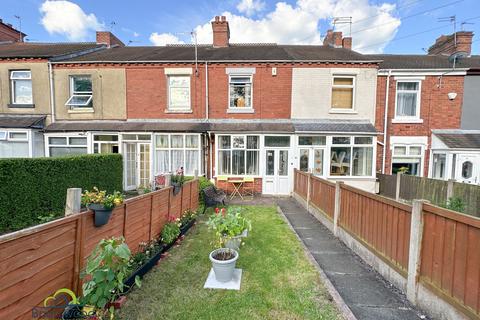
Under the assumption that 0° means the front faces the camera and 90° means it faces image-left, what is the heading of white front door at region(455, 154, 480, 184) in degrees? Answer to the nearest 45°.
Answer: approximately 0°

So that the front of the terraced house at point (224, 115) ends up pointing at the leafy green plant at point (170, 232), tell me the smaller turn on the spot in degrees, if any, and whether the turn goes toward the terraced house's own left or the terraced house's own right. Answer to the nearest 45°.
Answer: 0° — it already faces it

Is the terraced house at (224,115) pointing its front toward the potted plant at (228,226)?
yes

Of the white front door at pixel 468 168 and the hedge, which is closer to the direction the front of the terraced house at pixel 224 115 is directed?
the hedge

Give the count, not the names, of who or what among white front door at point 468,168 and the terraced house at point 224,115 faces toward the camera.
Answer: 2

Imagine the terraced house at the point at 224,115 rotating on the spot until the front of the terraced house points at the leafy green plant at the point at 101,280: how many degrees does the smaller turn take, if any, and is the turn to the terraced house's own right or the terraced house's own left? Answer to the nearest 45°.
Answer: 0° — it already faces it

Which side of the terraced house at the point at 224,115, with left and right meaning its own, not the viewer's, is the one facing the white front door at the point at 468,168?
left
